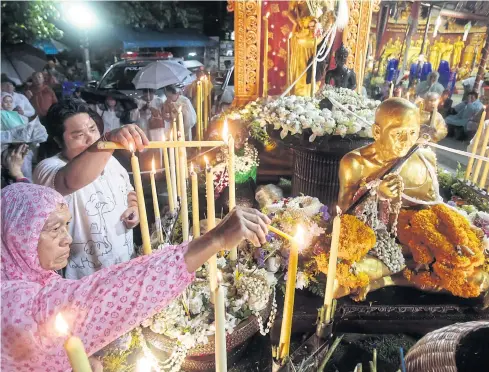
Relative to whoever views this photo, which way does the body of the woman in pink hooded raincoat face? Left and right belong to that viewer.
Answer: facing to the right of the viewer

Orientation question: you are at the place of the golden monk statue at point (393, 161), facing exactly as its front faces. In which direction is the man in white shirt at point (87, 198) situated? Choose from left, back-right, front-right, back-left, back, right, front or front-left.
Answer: right

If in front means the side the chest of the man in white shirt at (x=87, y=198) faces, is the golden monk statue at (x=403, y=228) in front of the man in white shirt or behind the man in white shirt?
in front

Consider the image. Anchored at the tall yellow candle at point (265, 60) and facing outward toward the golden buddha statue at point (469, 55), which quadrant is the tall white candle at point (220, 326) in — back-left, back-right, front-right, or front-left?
back-right

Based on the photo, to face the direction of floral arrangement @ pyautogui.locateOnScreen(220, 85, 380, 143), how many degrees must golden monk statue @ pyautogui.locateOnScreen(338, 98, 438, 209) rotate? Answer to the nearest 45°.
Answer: approximately 180°

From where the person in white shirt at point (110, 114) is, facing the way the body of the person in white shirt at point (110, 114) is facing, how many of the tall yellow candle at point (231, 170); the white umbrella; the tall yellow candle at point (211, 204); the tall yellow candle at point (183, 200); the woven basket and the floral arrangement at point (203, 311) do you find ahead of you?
5

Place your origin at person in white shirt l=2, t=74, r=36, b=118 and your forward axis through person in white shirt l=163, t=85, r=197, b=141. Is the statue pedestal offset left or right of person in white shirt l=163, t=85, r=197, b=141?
right

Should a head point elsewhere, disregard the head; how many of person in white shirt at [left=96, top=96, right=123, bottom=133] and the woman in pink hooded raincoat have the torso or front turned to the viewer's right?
1

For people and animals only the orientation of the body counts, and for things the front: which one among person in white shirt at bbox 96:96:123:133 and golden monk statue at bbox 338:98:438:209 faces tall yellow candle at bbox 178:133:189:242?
the person in white shirt

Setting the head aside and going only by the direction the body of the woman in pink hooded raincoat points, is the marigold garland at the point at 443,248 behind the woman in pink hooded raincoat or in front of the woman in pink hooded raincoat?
in front

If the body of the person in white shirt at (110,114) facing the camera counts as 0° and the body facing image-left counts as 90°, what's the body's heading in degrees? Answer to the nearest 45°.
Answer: approximately 0°

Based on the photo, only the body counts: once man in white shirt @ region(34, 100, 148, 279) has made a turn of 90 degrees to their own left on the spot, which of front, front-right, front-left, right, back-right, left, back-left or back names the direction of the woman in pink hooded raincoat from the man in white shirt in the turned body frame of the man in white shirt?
back-right
